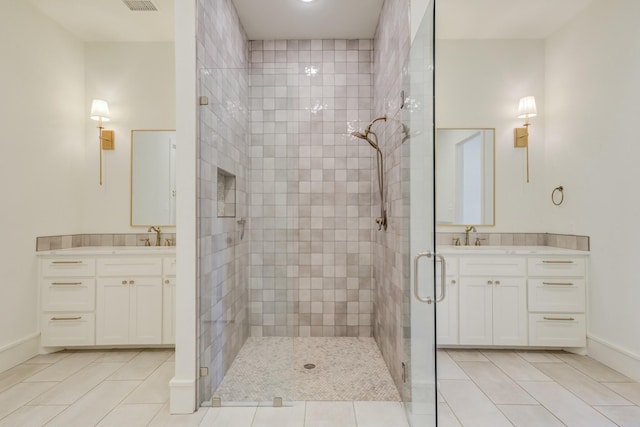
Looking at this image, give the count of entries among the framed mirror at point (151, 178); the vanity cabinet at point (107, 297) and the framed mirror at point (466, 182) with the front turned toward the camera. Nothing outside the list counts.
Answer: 3

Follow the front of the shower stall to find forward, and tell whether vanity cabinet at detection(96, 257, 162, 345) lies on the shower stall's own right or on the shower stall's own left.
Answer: on the shower stall's own right

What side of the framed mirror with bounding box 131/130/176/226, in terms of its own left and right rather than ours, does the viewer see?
front

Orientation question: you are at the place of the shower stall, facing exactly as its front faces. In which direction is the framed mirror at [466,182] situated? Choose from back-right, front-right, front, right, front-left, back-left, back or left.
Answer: back-left

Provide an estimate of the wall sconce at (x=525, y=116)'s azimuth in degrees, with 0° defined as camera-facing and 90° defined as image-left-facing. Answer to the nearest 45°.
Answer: approximately 315°

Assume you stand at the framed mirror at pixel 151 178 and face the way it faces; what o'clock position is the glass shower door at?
The glass shower door is roughly at 11 o'clock from the framed mirror.

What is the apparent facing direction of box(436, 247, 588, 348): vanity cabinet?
toward the camera

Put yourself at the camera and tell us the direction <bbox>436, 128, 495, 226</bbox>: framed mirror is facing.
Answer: facing the viewer

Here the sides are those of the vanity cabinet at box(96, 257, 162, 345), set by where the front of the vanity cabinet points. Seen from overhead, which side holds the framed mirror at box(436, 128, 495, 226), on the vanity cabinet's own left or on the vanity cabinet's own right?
on the vanity cabinet's own left

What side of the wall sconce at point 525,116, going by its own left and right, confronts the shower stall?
right

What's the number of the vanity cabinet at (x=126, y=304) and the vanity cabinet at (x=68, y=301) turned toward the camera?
2

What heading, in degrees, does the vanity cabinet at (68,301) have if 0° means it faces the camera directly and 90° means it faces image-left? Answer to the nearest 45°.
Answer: approximately 0°

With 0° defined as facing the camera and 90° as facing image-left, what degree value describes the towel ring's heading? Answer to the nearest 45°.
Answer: approximately 45°

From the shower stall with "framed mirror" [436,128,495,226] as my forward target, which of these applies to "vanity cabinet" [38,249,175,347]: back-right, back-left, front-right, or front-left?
back-left
